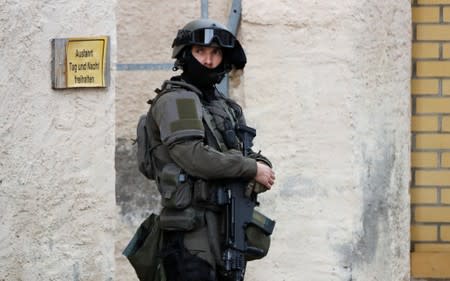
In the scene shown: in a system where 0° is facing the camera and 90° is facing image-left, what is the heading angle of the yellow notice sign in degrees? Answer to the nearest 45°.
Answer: approximately 0°

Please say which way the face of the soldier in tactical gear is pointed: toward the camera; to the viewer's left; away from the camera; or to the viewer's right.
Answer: toward the camera

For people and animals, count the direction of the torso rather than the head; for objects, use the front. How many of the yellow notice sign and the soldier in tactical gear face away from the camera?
0

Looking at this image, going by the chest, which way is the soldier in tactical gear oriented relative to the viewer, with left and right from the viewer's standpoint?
facing the viewer and to the right of the viewer

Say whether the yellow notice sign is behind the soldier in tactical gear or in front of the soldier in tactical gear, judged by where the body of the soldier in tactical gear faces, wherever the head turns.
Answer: behind
